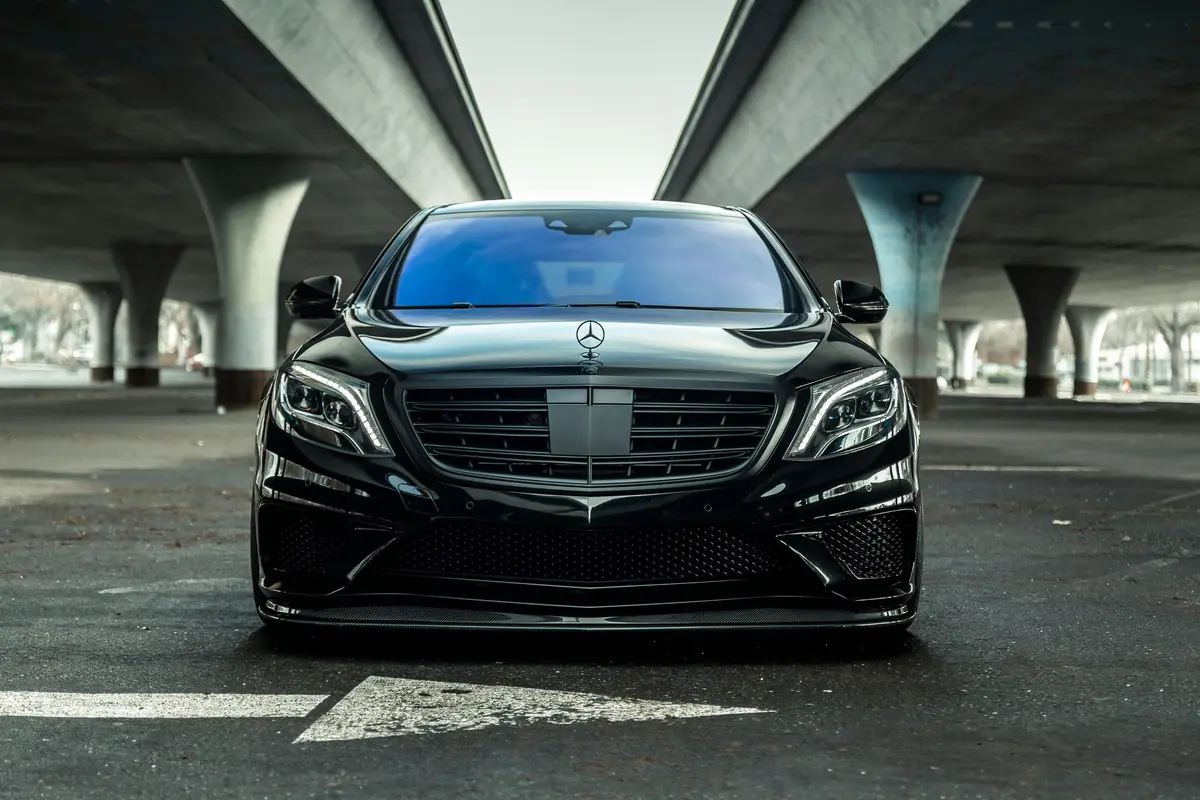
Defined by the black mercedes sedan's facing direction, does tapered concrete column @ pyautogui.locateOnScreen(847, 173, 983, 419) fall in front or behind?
behind

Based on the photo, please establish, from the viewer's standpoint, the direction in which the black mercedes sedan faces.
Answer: facing the viewer

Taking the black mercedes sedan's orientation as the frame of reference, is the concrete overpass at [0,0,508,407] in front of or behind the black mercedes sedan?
behind

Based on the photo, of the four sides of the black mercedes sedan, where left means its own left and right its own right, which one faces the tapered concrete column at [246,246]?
back

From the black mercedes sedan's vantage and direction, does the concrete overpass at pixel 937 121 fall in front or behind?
behind
